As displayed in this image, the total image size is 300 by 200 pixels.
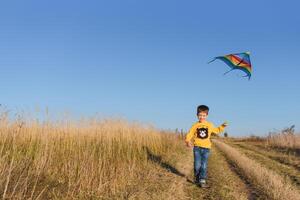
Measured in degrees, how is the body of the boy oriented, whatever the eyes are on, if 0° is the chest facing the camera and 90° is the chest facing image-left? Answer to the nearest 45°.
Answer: approximately 0°
